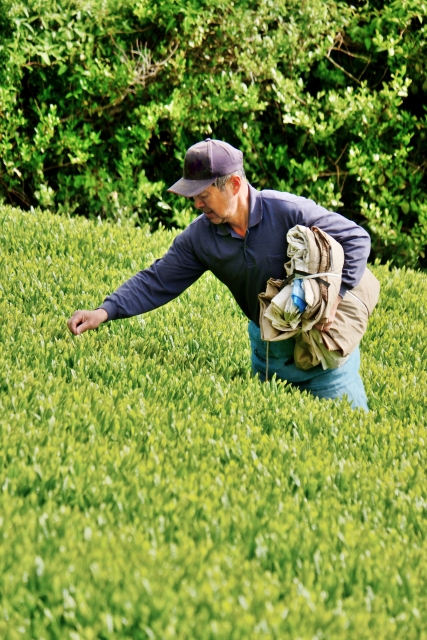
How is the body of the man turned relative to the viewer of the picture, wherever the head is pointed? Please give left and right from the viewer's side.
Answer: facing the viewer and to the left of the viewer
